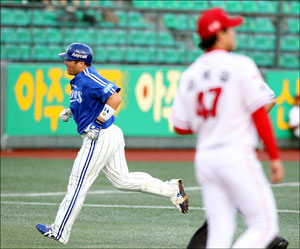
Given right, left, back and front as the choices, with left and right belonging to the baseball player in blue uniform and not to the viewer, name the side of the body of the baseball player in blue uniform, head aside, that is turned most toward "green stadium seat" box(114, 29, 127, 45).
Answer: right

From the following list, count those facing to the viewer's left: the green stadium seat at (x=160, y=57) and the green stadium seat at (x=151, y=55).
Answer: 0

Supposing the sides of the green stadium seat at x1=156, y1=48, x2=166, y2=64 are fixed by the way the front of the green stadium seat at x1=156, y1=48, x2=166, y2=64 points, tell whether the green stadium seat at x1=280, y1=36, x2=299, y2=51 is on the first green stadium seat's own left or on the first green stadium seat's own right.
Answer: on the first green stadium seat's own left

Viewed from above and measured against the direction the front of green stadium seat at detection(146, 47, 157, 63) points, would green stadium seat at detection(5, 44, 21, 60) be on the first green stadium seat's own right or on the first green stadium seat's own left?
on the first green stadium seat's own right

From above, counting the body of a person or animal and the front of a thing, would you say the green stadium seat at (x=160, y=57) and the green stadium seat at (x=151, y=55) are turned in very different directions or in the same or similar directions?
same or similar directions

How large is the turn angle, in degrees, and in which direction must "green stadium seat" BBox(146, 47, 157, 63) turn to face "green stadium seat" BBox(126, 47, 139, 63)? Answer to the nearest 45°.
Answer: approximately 90° to its right

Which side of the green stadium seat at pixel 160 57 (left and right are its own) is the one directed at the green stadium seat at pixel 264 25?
left

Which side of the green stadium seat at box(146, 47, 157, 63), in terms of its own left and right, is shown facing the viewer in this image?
front

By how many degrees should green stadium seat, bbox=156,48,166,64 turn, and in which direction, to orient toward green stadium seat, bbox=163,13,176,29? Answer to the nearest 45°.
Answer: approximately 180°

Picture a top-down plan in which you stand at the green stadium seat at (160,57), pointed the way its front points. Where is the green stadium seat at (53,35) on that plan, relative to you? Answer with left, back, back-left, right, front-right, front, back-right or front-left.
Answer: right

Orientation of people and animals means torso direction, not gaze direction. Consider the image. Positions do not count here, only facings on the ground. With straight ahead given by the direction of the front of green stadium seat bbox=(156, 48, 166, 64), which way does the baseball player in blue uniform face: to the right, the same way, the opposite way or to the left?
to the right

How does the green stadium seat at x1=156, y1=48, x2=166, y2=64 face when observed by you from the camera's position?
facing the viewer

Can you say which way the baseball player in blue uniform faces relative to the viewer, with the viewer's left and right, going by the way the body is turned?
facing to the left of the viewer

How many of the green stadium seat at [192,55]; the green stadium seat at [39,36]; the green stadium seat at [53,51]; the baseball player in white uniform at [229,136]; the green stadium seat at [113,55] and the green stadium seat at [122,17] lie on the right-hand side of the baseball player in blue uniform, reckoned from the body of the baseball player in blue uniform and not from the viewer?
5
